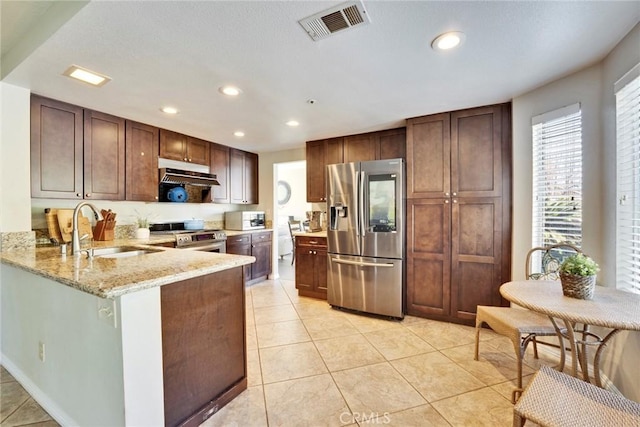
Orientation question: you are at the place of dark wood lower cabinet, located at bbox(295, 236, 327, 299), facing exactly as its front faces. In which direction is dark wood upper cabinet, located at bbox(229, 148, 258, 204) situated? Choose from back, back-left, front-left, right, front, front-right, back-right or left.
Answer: right

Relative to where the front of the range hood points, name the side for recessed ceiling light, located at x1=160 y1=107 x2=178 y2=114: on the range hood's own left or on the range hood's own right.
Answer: on the range hood's own right

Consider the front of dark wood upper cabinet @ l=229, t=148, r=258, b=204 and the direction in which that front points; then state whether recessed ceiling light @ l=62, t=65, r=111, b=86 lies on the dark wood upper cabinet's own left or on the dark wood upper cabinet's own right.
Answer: on the dark wood upper cabinet's own right

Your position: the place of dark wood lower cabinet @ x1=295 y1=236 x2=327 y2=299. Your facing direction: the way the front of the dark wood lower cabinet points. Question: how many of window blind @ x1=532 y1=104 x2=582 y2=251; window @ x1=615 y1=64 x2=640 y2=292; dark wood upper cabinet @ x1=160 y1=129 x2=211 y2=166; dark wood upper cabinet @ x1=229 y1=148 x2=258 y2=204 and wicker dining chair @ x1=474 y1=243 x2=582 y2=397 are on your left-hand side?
3

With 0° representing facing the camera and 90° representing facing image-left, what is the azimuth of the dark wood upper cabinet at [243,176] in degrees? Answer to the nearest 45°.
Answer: approximately 315°

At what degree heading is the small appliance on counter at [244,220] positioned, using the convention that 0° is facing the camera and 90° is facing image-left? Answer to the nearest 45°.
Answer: approximately 315°

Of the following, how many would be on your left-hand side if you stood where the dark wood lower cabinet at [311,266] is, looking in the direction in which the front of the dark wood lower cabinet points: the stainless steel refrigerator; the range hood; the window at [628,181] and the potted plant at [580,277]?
3

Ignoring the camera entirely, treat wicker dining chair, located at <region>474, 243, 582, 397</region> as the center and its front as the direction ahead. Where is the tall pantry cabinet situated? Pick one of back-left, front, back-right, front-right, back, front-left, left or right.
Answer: right

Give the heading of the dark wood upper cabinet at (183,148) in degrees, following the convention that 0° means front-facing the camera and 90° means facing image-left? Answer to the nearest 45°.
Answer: approximately 315°
